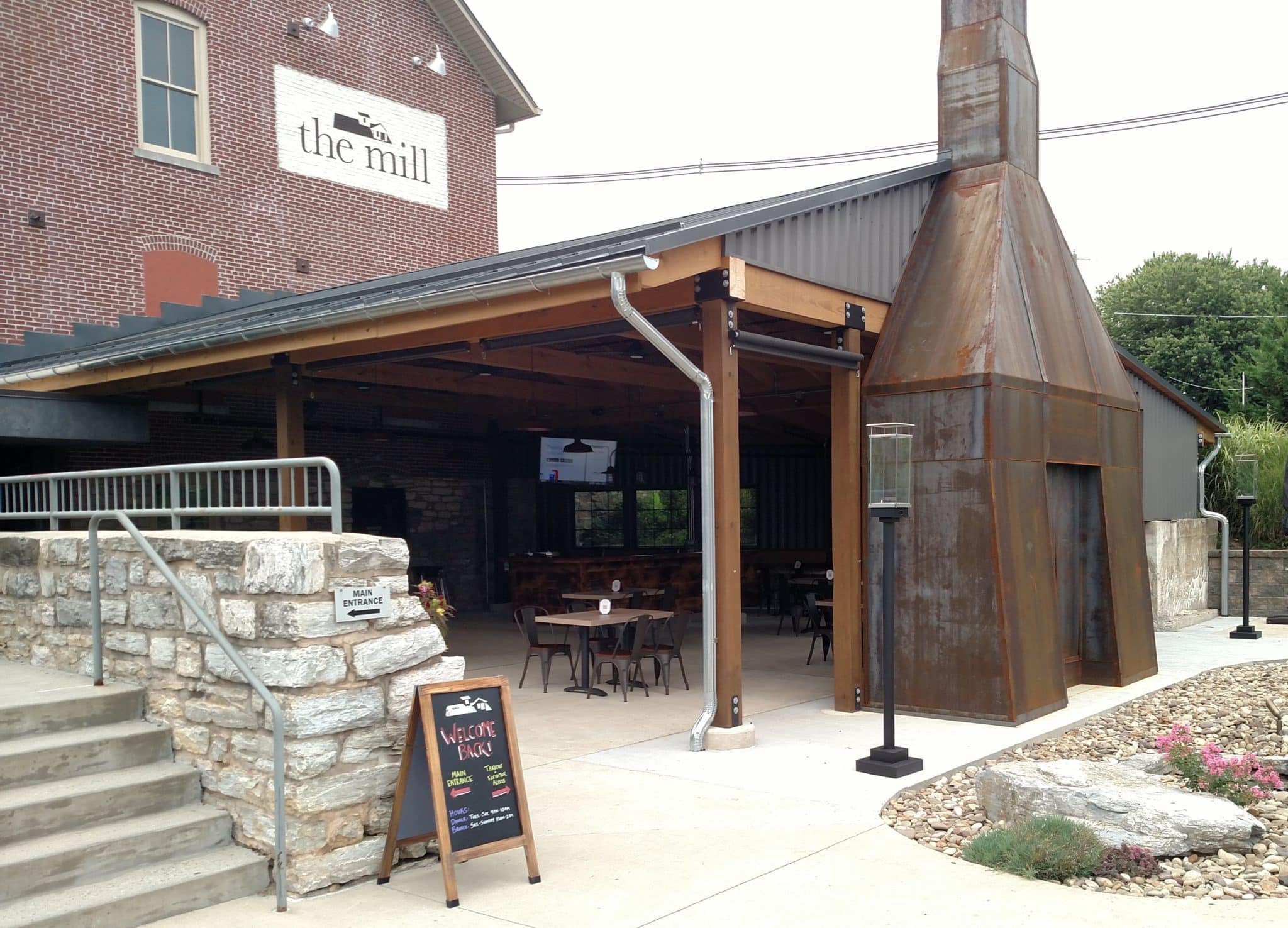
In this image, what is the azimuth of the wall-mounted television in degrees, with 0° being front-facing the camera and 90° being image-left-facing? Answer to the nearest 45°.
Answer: approximately 0°

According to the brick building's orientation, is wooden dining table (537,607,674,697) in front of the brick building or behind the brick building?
in front

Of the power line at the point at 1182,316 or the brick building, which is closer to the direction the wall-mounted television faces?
the brick building

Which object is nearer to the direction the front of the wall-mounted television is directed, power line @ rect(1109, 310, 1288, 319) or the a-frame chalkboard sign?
the a-frame chalkboard sign

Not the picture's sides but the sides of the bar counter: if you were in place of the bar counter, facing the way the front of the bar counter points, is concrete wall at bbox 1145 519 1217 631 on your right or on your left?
on your left

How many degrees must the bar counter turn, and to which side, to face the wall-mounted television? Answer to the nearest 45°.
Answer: approximately 180°

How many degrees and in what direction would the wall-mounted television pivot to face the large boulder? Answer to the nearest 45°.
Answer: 0° — it already faces it

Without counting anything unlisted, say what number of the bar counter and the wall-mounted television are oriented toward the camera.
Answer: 2
